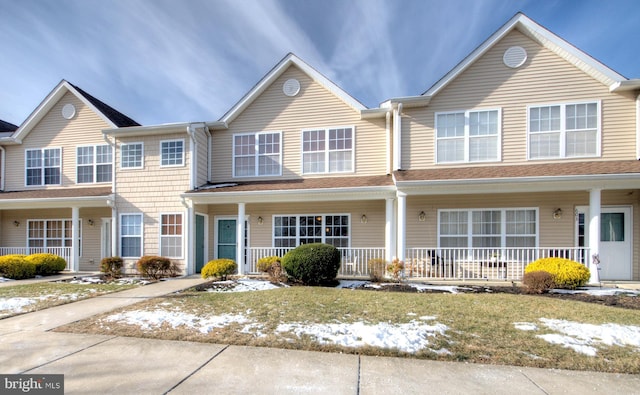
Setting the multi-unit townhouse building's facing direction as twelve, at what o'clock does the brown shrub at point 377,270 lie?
The brown shrub is roughly at 12 o'clock from the multi-unit townhouse building.

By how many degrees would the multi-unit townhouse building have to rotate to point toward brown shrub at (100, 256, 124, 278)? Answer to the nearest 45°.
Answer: approximately 90° to its right

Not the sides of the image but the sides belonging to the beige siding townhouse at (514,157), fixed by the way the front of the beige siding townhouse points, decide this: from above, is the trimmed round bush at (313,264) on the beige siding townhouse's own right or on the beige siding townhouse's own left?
on the beige siding townhouse's own right

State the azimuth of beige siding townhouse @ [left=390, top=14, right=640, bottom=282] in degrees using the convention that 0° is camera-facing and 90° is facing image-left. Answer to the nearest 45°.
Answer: approximately 0°

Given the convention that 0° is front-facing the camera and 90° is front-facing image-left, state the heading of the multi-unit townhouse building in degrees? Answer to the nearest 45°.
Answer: approximately 0°

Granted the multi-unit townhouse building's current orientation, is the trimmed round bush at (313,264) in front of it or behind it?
in front
